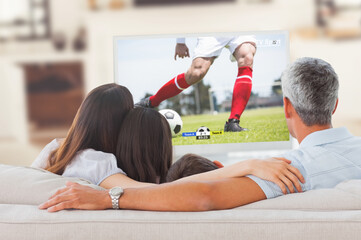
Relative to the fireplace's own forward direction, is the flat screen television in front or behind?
in front

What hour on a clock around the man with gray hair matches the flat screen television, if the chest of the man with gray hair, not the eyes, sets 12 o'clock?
The flat screen television is roughly at 12 o'clock from the man with gray hair.

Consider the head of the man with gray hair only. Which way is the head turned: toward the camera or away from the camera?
away from the camera

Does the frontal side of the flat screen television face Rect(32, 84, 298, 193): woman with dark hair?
yes

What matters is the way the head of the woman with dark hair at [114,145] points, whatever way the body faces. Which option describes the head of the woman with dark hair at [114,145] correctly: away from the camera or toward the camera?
away from the camera

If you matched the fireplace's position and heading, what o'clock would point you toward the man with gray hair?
The man with gray hair is roughly at 12 o'clock from the fireplace.

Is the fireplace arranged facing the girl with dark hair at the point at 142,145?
yes

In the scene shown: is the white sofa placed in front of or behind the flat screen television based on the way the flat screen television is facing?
in front

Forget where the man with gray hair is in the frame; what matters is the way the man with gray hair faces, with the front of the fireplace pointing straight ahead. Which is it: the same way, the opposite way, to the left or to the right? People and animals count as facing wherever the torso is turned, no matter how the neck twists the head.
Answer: the opposite way

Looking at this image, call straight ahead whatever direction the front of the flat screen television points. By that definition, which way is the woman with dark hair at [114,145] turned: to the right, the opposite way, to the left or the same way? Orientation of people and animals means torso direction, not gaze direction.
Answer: the opposite way

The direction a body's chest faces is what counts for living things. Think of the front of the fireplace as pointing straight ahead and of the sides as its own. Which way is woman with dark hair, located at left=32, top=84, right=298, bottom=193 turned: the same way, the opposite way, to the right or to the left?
the opposite way

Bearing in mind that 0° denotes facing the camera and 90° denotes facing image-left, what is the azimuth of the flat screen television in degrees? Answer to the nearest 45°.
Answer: approximately 0°

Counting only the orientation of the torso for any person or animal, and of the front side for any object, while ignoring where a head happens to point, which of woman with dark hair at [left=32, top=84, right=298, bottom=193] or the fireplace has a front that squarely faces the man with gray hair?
the fireplace

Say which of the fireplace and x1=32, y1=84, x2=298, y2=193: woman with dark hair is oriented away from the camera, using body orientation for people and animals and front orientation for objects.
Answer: the woman with dark hair

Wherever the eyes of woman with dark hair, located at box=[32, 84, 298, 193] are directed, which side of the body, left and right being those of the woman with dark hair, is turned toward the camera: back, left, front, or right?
back

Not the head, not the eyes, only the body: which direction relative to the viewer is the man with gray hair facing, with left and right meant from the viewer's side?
facing away from the viewer

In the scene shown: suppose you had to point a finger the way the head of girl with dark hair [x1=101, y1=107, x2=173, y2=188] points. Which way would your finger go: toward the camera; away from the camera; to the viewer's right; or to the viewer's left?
away from the camera
